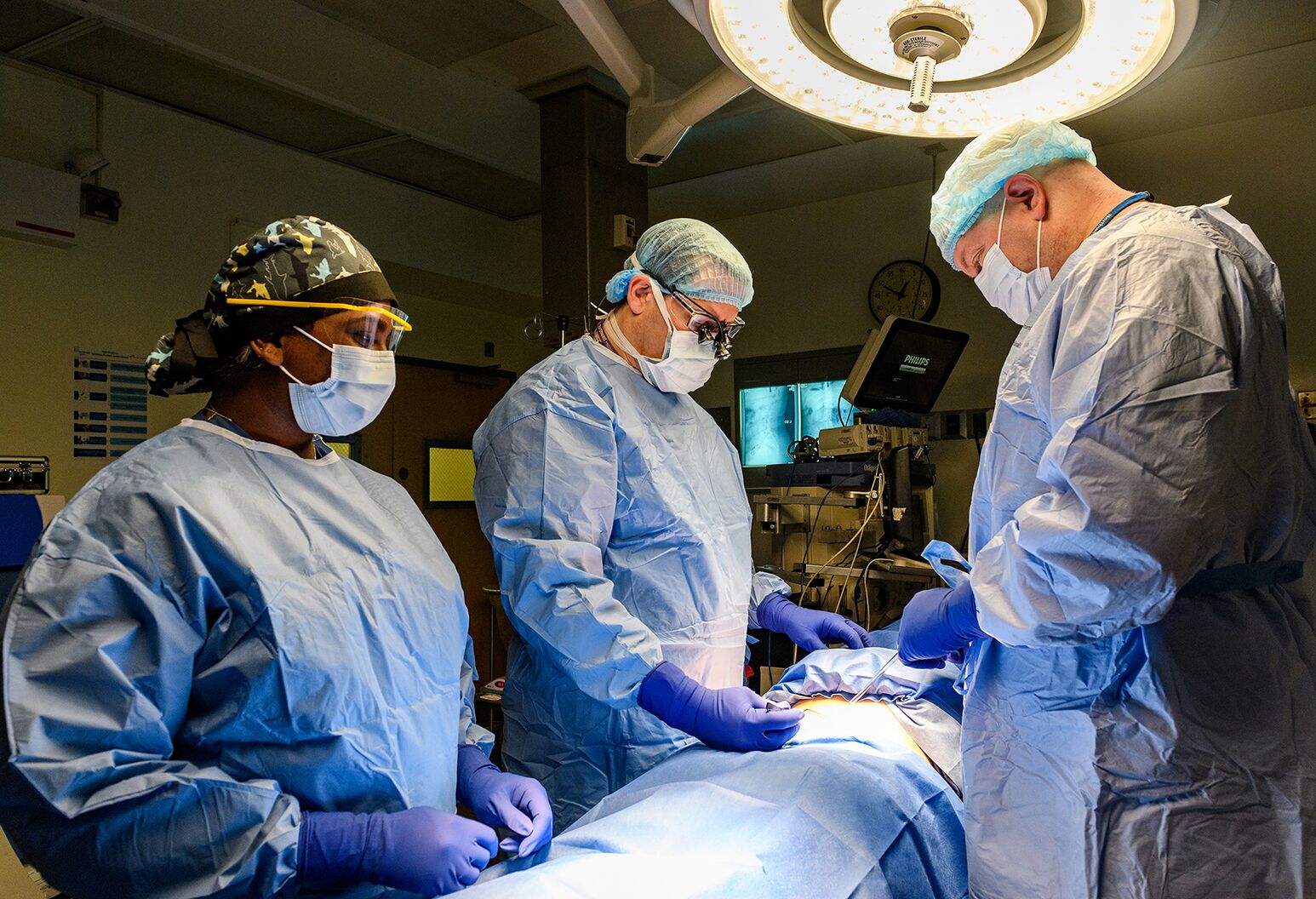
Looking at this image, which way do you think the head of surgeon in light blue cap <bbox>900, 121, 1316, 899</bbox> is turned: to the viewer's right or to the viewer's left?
to the viewer's left

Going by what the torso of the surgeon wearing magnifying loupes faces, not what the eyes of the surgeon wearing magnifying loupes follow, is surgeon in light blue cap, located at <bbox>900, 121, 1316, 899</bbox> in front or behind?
in front

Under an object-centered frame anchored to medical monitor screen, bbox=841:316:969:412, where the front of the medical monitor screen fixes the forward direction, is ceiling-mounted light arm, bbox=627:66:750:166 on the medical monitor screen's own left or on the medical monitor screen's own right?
on the medical monitor screen's own right

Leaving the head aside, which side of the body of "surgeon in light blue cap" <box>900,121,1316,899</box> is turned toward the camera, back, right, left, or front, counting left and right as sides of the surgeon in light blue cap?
left

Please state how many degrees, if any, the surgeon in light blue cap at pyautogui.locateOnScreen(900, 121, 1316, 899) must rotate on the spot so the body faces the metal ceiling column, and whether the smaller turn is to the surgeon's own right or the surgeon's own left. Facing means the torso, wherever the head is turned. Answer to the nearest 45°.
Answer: approximately 45° to the surgeon's own right

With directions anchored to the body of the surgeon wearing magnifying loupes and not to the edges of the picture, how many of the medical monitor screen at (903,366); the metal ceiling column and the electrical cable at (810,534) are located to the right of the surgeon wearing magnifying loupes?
0

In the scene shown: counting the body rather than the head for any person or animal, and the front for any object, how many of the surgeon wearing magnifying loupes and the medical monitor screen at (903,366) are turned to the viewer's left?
0

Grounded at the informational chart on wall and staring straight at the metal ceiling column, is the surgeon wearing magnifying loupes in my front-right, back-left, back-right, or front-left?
front-right

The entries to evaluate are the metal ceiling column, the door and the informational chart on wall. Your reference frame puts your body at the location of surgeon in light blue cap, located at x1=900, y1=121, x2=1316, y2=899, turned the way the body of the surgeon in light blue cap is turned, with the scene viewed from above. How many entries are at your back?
0

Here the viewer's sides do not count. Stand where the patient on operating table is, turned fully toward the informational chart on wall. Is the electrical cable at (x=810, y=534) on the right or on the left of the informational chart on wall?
right

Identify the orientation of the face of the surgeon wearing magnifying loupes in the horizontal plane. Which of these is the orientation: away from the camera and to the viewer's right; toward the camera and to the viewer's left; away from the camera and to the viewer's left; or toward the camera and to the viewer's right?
toward the camera and to the viewer's right

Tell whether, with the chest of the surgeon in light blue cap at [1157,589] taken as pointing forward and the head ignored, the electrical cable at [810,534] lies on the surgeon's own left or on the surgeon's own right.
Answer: on the surgeon's own right

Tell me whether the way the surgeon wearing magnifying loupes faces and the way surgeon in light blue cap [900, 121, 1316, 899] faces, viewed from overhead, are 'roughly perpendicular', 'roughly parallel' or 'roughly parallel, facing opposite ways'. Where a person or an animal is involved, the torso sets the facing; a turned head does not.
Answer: roughly parallel, facing opposite ways

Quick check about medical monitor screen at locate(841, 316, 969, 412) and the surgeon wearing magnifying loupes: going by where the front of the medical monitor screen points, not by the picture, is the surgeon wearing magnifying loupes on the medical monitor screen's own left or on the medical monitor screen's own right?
on the medical monitor screen's own right

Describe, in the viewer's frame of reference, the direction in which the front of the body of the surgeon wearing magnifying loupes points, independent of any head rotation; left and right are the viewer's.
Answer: facing the viewer and to the right of the viewer
